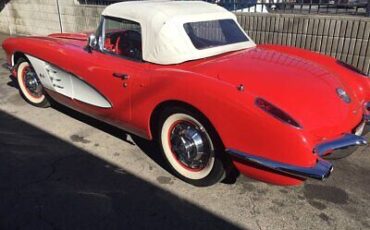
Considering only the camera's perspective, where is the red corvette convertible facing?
facing away from the viewer and to the left of the viewer
